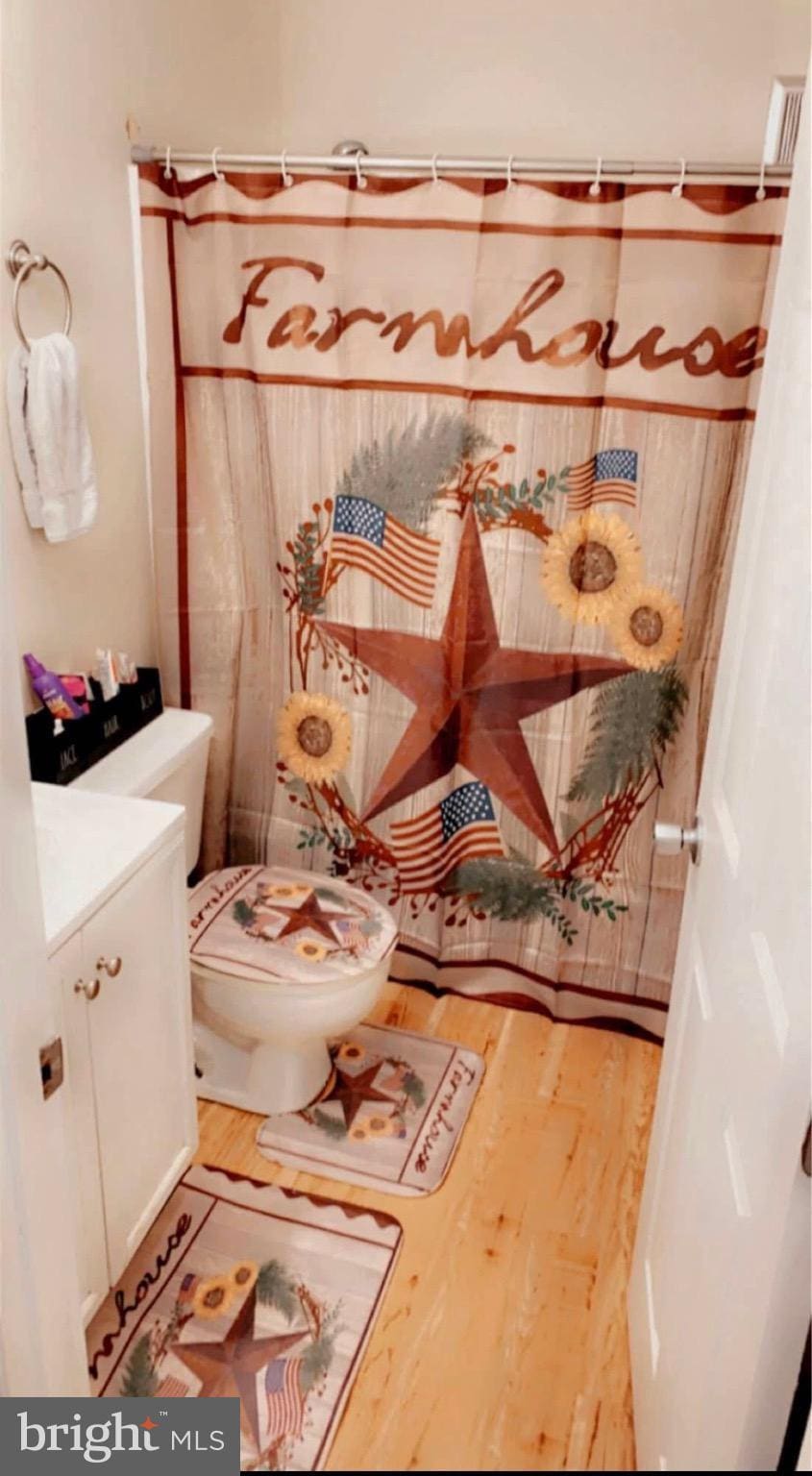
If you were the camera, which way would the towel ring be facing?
facing the viewer and to the right of the viewer

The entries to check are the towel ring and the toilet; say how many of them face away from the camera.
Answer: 0

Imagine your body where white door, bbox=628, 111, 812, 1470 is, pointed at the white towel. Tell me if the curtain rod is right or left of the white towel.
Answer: right

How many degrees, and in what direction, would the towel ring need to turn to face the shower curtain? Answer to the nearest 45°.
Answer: approximately 45° to its left

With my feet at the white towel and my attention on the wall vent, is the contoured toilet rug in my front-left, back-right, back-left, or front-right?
front-right

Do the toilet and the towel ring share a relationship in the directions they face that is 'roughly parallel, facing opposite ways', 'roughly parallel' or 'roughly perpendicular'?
roughly parallel

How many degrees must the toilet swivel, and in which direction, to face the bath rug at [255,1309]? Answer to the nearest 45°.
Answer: approximately 45° to its right
